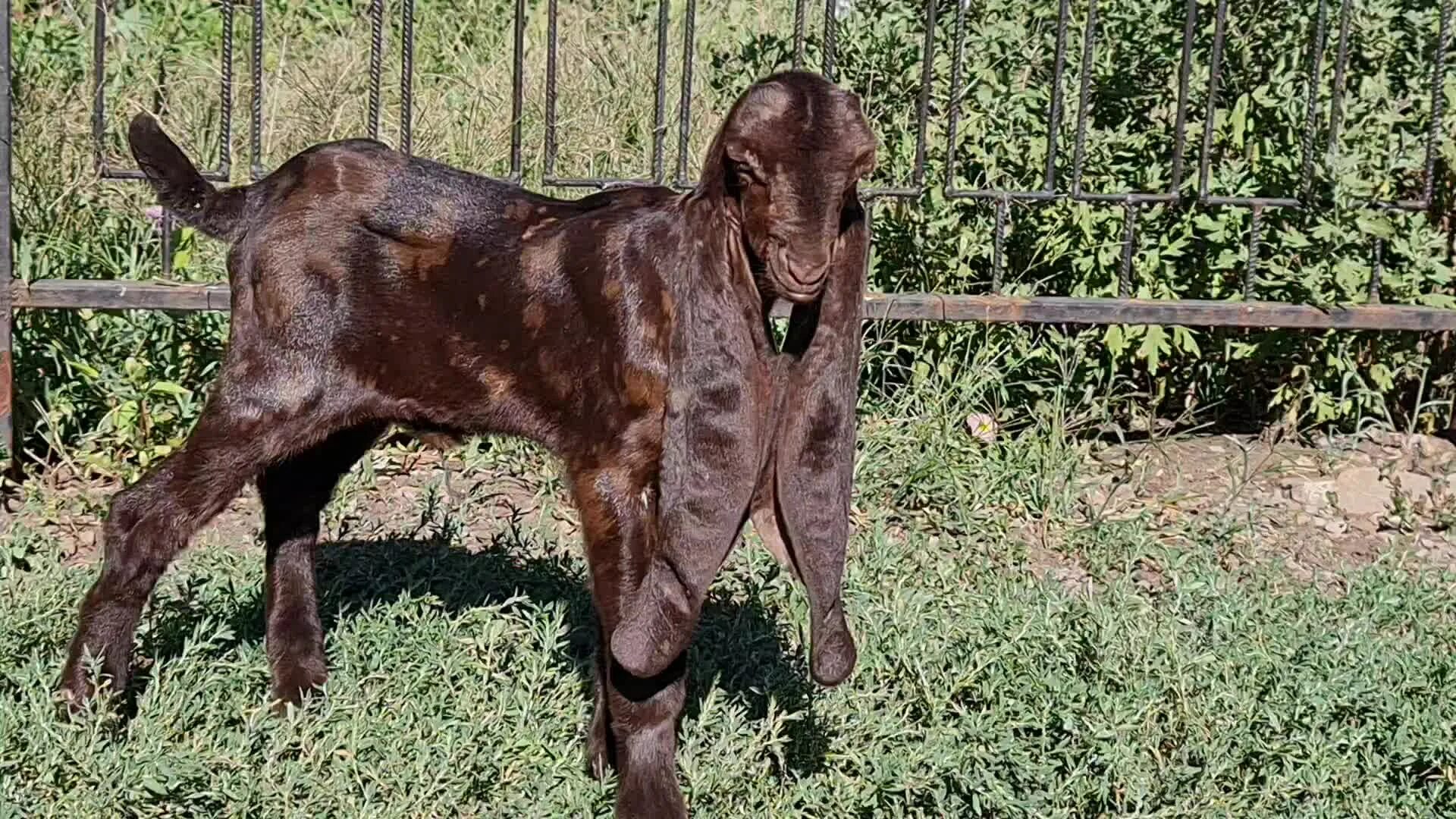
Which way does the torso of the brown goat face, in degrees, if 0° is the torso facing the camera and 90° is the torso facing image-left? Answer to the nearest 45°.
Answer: approximately 315°

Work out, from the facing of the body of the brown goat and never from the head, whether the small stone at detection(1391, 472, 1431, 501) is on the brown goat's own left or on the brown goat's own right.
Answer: on the brown goat's own left

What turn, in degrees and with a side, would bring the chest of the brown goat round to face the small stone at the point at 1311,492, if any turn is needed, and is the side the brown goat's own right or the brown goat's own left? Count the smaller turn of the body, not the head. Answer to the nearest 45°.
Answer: approximately 90° to the brown goat's own left

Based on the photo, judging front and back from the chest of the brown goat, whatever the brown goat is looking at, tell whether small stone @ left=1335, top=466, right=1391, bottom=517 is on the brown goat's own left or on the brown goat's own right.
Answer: on the brown goat's own left
